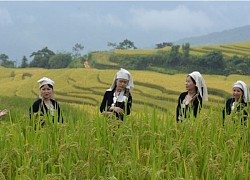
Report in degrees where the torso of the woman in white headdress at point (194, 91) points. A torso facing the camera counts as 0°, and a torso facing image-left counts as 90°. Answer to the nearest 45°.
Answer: approximately 45°

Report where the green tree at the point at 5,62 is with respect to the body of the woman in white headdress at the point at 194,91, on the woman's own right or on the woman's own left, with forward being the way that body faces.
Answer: on the woman's own right

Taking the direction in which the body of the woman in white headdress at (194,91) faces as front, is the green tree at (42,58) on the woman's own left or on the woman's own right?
on the woman's own right

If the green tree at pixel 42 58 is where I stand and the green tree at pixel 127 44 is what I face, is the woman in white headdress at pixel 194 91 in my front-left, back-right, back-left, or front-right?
back-right

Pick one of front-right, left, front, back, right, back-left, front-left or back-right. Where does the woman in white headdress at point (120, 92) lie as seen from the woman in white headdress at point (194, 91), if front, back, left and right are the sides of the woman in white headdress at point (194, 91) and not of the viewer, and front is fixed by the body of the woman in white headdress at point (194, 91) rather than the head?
front-right

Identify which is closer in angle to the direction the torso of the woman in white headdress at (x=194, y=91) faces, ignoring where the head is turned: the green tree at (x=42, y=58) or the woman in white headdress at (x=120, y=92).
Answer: the woman in white headdress

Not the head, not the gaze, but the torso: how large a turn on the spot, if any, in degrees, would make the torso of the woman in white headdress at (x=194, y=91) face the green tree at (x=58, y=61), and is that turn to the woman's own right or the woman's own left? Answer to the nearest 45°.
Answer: approximately 135° to the woman's own right

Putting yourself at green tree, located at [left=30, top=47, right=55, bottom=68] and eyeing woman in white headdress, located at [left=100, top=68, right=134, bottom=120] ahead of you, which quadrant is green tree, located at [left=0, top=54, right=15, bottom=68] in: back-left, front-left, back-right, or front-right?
back-right

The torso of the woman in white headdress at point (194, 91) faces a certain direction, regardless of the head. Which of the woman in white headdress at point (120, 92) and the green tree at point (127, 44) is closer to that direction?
the woman in white headdress

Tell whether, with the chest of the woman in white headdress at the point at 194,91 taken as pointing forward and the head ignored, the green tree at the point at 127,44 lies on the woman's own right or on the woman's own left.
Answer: on the woman's own right

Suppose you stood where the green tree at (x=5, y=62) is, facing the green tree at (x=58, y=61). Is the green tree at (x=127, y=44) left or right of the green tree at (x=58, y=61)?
left
